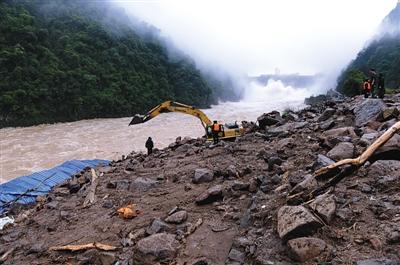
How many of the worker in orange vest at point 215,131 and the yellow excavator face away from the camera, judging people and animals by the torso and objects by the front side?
1

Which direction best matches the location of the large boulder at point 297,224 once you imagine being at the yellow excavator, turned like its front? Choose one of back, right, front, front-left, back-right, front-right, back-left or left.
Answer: left

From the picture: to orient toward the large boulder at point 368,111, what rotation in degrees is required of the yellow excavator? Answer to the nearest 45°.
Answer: approximately 135° to its left

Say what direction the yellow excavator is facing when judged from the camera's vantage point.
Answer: facing to the left of the viewer

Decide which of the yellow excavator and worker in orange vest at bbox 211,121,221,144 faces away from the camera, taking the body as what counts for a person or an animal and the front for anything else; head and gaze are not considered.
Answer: the worker in orange vest

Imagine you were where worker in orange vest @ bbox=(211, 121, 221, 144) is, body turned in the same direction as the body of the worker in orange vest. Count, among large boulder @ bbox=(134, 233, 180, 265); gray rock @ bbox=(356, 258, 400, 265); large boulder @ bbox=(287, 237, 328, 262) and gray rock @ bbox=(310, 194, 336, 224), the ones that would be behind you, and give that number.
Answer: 4

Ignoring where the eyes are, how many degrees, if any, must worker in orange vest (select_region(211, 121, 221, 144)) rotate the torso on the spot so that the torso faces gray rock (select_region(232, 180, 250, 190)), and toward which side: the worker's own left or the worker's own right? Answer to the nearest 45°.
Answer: approximately 180°

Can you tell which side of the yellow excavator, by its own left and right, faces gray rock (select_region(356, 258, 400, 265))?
left

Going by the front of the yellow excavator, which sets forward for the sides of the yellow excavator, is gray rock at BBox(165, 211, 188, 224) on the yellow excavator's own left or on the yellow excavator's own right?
on the yellow excavator's own left

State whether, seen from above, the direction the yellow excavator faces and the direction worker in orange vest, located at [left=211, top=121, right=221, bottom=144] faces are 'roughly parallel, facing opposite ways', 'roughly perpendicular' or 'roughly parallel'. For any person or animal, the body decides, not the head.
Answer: roughly perpendicular

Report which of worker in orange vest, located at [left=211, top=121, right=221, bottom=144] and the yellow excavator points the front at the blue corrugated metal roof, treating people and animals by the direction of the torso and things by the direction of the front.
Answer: the yellow excavator

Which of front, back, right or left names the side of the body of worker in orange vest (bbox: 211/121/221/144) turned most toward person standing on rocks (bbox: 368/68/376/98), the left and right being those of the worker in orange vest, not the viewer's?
right

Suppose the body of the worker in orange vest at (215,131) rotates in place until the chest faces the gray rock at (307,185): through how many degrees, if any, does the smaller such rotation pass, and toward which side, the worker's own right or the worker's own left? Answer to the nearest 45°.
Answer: approximately 180°
